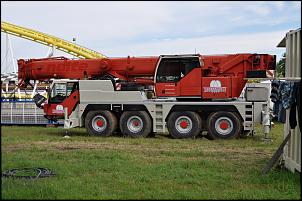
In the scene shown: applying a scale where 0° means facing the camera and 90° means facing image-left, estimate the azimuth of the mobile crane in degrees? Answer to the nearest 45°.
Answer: approximately 90°

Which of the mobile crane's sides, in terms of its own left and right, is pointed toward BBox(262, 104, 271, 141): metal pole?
back
